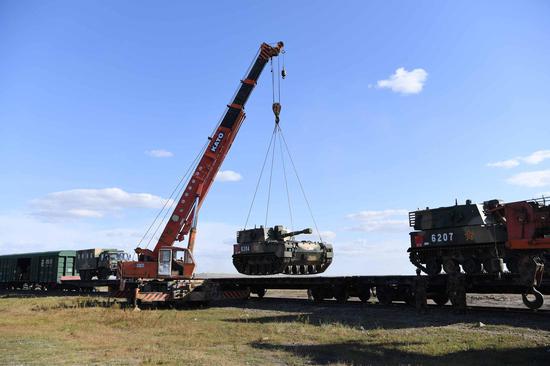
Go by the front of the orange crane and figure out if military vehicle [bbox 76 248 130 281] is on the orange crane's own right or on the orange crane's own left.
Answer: on the orange crane's own left

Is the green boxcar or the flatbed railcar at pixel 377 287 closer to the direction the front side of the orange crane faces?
the flatbed railcar

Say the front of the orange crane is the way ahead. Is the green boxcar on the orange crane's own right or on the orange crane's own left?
on the orange crane's own left

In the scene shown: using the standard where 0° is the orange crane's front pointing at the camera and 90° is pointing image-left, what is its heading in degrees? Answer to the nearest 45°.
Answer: approximately 270°

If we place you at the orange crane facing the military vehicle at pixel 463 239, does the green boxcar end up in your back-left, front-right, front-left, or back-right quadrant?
back-left
